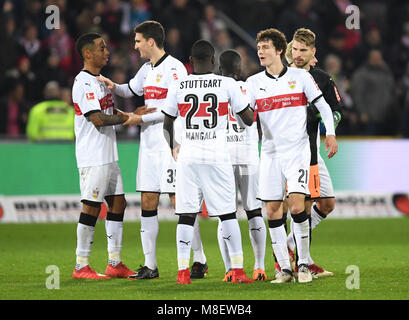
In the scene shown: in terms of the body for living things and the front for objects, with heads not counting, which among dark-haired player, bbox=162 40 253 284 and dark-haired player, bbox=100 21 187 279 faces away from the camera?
dark-haired player, bbox=162 40 253 284

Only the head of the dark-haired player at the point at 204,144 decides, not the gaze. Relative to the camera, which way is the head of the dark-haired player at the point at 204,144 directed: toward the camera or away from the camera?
away from the camera

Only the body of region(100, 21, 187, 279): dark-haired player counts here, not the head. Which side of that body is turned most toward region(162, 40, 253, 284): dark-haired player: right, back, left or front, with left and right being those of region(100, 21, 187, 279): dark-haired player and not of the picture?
left

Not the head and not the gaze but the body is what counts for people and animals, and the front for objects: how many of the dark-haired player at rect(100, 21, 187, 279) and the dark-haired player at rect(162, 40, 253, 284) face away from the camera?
1

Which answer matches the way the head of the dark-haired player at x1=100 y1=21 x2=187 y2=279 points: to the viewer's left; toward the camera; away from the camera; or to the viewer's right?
to the viewer's left

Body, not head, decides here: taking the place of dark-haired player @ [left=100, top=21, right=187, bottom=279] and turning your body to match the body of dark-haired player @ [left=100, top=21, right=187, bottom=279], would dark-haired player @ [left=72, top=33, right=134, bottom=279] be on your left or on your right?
on your right

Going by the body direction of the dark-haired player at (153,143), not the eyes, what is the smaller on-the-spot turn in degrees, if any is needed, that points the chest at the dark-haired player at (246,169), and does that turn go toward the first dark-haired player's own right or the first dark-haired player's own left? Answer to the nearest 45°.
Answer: approximately 135° to the first dark-haired player's own left

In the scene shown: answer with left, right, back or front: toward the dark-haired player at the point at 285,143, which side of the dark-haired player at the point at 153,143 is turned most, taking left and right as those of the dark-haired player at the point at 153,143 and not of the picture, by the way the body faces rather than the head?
left

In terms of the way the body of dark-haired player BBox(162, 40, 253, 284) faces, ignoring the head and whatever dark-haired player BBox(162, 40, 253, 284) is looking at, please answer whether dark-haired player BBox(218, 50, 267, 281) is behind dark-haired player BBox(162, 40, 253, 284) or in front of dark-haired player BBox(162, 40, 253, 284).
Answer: in front

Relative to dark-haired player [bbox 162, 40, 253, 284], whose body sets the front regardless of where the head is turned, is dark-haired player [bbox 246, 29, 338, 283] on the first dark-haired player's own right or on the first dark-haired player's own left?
on the first dark-haired player's own right

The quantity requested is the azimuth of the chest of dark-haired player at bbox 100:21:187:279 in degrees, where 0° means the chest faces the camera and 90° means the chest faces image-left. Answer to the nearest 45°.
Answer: approximately 45°

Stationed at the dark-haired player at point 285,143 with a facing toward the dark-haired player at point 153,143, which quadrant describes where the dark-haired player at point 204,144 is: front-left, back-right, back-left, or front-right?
front-left

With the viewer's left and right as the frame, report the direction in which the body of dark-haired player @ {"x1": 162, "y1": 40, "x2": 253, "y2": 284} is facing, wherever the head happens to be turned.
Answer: facing away from the viewer

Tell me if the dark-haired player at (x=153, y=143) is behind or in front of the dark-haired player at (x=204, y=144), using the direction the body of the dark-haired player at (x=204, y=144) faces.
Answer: in front
